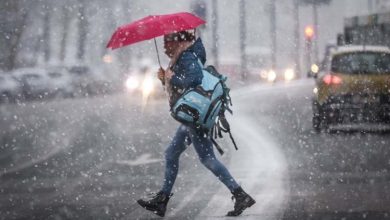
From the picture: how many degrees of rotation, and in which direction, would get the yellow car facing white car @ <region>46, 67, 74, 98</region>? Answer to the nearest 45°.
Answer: approximately 45° to its left

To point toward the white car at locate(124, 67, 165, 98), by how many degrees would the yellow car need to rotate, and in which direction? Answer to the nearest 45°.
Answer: approximately 45° to its left

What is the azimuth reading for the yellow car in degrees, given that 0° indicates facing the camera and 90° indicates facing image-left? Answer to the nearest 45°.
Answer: approximately 180°

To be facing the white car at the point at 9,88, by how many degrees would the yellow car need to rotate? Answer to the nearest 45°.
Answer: approximately 45° to its left

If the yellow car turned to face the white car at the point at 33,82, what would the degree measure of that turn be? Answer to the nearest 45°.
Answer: approximately 45° to its left
